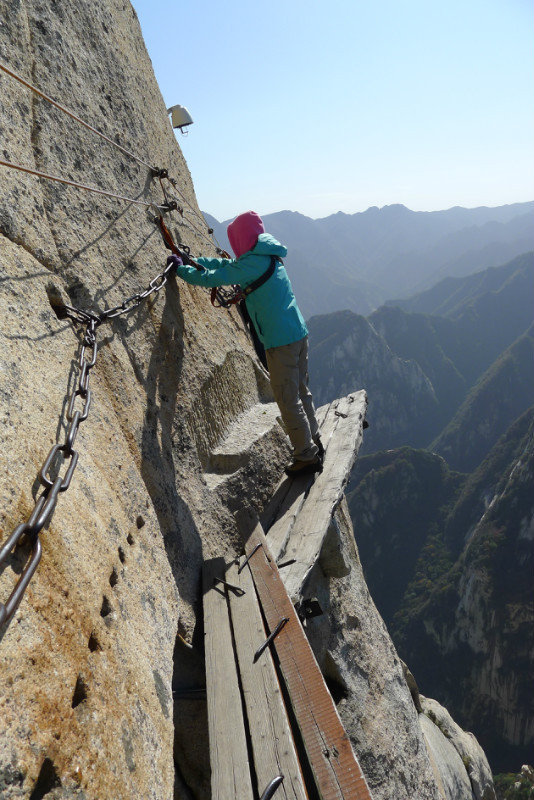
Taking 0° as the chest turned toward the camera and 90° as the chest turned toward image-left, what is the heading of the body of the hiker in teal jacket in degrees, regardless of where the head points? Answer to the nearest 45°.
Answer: approximately 90°

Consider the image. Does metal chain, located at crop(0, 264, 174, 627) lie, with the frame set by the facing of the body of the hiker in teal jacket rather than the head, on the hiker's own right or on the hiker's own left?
on the hiker's own left
